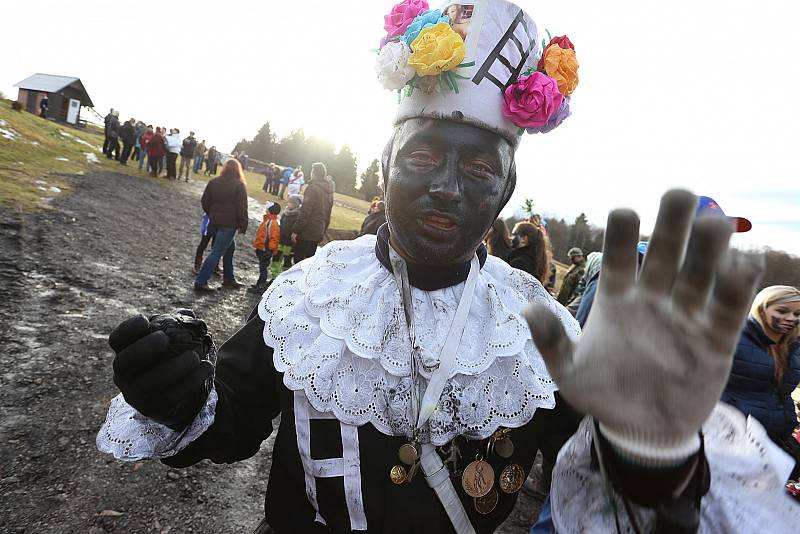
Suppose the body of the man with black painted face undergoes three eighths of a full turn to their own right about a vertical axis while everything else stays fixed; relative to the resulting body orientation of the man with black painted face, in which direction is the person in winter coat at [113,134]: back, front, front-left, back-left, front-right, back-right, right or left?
front

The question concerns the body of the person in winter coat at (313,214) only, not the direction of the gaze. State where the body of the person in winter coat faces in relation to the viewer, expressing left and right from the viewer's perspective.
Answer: facing away from the viewer

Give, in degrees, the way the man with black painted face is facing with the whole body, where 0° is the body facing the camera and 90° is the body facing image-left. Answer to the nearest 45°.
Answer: approximately 0°

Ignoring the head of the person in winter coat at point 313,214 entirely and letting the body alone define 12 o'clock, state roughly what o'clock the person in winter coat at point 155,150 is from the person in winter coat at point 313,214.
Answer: the person in winter coat at point 155,150 is roughly at 11 o'clock from the person in winter coat at point 313,214.

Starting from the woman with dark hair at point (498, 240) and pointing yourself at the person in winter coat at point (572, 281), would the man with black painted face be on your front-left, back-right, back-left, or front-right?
back-right

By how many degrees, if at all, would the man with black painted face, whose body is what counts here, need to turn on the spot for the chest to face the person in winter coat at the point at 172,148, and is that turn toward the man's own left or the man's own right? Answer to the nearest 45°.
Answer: approximately 135° to the man's own right

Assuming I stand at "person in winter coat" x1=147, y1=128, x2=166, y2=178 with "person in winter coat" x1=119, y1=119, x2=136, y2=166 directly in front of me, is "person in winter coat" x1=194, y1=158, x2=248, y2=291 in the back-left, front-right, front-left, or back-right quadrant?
back-left

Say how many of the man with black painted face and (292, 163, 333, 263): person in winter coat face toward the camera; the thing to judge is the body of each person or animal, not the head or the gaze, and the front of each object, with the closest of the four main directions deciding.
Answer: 1

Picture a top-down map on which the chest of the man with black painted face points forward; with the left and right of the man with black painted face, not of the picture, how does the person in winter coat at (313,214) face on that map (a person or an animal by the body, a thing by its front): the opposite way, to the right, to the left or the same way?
the opposite way

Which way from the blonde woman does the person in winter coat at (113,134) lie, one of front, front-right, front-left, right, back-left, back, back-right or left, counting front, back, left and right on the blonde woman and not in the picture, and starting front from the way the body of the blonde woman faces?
back-right

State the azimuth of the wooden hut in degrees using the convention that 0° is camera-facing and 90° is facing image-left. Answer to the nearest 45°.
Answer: approximately 315°

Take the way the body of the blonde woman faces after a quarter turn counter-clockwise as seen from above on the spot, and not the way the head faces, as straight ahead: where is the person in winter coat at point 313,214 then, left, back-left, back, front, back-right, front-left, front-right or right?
back-left

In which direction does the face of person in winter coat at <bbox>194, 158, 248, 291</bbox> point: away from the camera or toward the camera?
away from the camera
